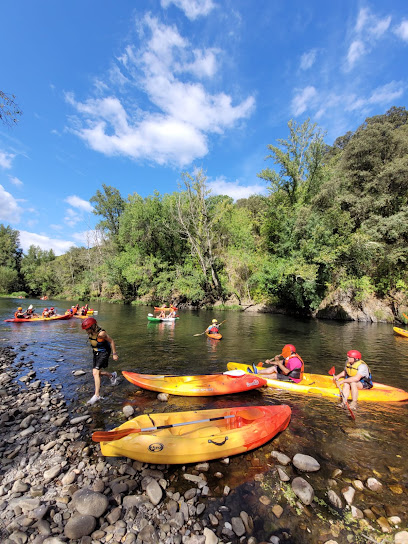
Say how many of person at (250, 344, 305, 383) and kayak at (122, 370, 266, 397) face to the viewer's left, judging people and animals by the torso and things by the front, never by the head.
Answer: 2

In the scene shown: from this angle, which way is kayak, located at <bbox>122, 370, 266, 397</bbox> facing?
to the viewer's left

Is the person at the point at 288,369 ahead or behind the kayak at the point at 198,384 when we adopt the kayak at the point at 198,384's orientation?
behind

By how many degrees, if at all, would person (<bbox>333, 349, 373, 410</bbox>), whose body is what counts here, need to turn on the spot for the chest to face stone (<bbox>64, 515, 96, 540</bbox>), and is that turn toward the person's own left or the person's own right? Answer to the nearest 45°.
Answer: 0° — they already face it

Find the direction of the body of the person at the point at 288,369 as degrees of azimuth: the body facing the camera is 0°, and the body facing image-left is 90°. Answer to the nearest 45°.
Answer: approximately 90°

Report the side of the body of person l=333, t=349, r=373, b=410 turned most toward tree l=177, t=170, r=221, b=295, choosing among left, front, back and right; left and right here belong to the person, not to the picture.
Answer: right

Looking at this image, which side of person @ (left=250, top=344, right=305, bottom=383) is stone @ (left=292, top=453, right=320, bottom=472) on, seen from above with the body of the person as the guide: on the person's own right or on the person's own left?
on the person's own left

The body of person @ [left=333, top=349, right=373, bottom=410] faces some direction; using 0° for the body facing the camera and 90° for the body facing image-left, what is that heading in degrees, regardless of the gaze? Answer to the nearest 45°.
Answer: approximately 45°

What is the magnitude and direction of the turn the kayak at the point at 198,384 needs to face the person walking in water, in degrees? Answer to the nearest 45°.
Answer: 0° — it already faces them

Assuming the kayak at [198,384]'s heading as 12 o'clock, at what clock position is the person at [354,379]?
The person is roughly at 6 o'clock from the kayak.

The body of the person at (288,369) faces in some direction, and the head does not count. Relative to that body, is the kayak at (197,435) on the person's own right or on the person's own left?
on the person's own left
